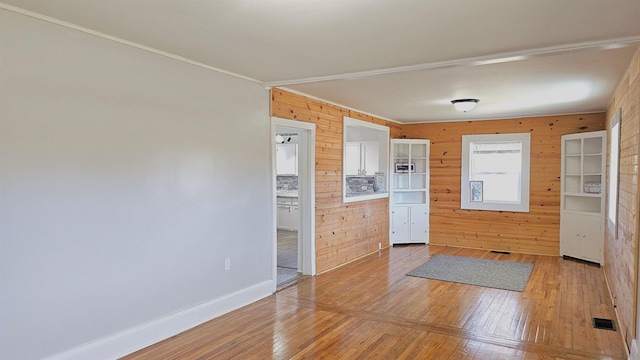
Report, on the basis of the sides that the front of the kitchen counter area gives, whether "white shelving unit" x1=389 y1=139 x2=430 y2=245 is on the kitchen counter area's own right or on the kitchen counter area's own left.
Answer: on the kitchen counter area's own left

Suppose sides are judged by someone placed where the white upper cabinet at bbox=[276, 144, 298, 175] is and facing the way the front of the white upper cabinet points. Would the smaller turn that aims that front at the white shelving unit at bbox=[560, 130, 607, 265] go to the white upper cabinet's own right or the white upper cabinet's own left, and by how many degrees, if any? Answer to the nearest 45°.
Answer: approximately 45° to the white upper cabinet's own left

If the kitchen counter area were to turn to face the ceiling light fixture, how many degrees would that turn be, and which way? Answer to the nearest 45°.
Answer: approximately 45° to its left

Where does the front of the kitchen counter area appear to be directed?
toward the camera

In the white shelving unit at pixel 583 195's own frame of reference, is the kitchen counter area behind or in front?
in front

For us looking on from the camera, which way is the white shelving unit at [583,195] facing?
facing the viewer and to the left of the viewer

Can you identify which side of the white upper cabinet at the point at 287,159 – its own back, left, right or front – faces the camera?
front

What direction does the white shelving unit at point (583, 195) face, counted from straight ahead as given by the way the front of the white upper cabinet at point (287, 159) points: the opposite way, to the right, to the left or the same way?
to the right

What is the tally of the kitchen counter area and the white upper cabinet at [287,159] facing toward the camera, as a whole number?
2

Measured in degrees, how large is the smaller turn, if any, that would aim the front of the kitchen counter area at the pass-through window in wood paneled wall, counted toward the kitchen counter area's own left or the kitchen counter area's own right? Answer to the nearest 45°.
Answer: approximately 90° to the kitchen counter area's own left

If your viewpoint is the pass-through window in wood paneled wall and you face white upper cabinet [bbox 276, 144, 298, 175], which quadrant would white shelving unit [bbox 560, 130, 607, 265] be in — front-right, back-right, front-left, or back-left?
back-right

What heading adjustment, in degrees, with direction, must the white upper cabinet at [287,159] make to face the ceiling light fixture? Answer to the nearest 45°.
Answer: approximately 45° to its left

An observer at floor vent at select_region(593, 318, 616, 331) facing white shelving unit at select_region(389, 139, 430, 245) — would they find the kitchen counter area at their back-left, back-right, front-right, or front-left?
front-left
